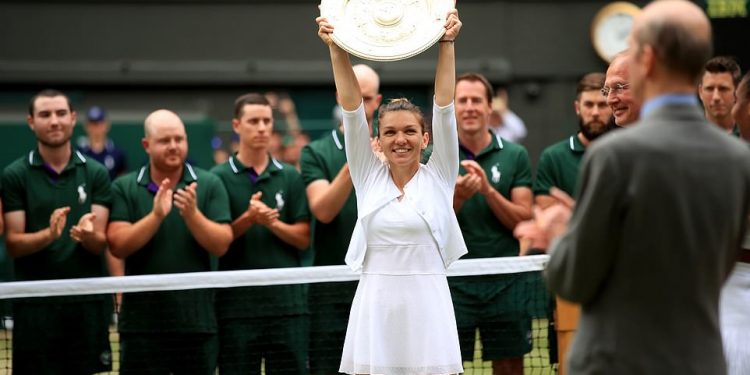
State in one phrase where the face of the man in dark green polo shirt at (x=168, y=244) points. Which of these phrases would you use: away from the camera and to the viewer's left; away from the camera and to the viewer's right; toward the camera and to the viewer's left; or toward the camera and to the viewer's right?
toward the camera and to the viewer's right

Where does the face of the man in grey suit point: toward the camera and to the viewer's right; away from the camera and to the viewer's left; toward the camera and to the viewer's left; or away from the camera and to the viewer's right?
away from the camera and to the viewer's left

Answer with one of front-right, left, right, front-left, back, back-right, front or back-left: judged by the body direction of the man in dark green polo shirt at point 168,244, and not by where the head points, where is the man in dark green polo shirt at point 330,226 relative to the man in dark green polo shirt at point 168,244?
left

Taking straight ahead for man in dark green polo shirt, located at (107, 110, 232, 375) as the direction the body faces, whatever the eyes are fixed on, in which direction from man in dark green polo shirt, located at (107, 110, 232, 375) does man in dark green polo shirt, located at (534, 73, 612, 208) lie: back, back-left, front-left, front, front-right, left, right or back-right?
left

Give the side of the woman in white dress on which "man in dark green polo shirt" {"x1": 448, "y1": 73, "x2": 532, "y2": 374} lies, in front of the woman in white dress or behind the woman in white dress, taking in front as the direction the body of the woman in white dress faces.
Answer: behind

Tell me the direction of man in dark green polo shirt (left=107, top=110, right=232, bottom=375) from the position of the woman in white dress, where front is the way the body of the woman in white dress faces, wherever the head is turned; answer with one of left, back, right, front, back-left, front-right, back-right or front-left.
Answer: back-right
